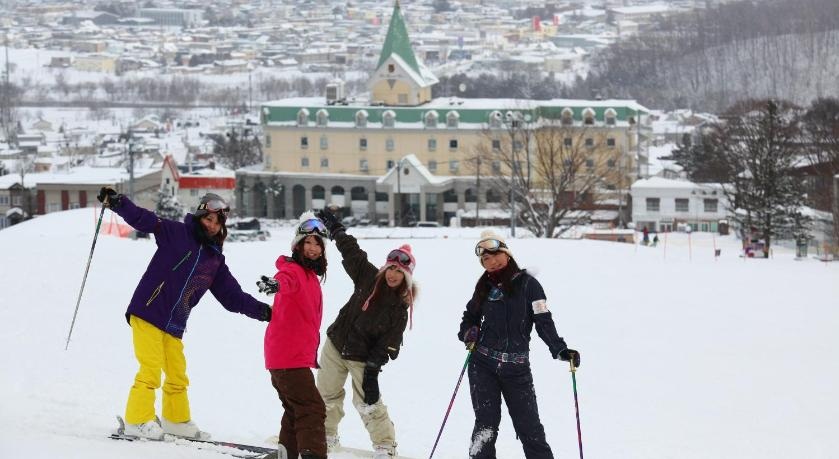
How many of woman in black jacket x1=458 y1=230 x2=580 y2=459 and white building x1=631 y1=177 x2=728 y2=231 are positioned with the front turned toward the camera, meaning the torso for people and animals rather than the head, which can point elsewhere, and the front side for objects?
2

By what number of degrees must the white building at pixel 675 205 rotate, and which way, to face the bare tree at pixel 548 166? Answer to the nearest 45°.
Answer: approximately 90° to its right

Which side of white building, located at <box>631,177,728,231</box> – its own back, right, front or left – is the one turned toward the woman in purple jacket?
front

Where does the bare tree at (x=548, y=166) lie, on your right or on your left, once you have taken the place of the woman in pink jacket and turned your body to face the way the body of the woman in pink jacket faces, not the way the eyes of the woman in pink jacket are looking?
on your left

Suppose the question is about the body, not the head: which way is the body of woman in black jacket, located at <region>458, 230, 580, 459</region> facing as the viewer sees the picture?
toward the camera

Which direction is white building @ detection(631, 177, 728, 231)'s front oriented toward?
toward the camera

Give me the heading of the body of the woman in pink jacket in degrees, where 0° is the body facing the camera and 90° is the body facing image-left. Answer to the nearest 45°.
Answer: approximately 315°

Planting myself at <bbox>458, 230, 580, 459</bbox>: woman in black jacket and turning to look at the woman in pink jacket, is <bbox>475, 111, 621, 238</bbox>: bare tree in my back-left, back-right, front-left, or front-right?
back-right

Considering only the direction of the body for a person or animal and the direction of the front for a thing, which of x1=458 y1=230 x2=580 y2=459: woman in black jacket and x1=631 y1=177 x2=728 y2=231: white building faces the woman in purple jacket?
the white building

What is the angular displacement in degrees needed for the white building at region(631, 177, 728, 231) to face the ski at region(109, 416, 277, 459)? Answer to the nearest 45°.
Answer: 0° — it already faces it

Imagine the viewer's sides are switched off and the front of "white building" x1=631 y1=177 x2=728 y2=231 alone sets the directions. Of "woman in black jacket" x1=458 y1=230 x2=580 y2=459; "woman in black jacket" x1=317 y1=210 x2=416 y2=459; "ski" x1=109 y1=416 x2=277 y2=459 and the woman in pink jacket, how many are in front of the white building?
4

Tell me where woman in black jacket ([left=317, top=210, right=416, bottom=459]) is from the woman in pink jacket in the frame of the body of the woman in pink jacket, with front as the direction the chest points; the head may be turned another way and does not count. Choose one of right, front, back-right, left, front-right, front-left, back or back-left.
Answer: left

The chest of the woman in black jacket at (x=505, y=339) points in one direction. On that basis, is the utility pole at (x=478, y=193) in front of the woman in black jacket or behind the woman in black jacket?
behind

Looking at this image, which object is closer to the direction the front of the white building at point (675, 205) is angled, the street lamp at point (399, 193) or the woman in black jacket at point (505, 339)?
the woman in black jacket

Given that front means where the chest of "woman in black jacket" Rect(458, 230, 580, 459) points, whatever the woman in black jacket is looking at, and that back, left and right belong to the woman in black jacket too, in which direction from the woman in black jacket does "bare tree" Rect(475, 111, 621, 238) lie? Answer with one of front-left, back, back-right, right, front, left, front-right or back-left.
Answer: back
